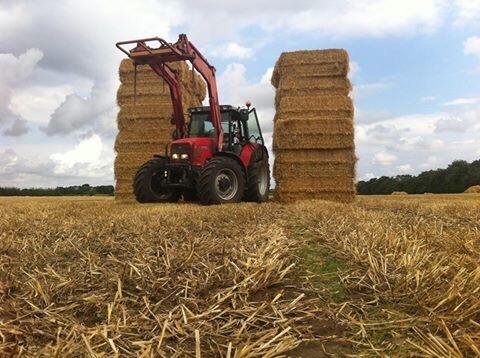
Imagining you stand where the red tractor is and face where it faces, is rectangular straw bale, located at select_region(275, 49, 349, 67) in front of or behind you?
behind

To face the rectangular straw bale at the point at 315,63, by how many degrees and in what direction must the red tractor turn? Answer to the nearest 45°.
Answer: approximately 180°

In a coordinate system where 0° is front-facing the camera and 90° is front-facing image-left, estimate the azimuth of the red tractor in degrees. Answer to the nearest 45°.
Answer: approximately 45°
